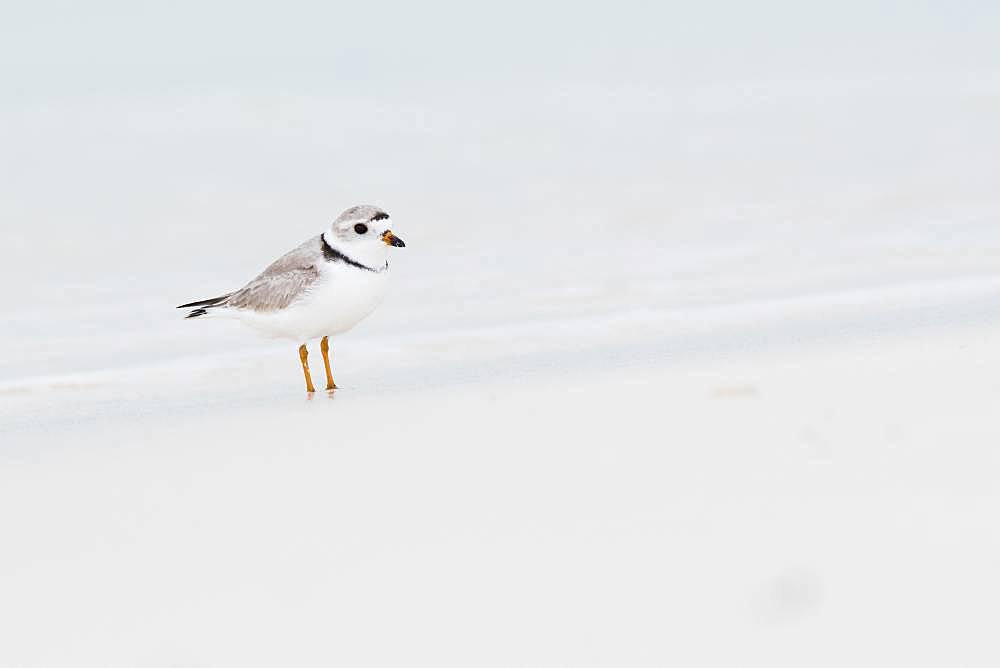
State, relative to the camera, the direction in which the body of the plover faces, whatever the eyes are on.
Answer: to the viewer's right
